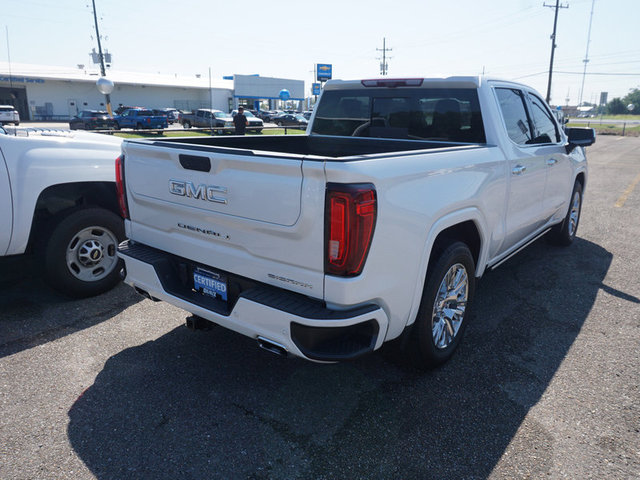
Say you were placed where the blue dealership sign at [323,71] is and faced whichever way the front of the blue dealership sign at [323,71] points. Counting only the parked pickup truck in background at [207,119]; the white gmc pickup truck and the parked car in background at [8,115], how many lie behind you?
0

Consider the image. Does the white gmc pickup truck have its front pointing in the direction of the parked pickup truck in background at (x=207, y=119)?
no

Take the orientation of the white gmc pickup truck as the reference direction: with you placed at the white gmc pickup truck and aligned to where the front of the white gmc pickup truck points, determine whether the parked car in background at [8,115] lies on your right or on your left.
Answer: on your left

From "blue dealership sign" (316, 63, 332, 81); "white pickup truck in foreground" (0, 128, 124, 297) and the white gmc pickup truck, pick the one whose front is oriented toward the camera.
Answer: the blue dealership sign

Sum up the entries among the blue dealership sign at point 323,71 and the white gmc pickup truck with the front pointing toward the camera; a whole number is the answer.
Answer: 1

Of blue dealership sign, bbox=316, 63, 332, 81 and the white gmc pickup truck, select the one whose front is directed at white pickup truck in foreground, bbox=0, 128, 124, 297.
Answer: the blue dealership sign

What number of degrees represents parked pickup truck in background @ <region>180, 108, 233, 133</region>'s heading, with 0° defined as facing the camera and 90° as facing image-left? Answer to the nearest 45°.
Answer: approximately 315°

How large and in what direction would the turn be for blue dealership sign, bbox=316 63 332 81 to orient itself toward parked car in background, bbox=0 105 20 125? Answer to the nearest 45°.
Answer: approximately 45° to its right

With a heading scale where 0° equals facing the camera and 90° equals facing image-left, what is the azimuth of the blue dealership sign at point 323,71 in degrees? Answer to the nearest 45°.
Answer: approximately 0°

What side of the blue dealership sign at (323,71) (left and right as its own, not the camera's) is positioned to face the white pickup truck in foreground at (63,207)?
front

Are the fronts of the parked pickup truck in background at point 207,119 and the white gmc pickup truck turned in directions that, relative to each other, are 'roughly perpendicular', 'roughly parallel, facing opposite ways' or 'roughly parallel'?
roughly perpendicular

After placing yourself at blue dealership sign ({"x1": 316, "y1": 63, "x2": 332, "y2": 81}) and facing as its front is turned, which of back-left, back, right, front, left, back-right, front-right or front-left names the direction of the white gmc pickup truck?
front

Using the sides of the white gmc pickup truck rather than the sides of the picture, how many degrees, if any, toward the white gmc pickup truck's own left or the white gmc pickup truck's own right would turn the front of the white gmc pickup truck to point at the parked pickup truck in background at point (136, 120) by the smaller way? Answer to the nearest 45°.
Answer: approximately 90° to the white gmc pickup truck's own left

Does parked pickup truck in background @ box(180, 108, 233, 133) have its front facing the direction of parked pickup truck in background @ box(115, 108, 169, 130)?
no

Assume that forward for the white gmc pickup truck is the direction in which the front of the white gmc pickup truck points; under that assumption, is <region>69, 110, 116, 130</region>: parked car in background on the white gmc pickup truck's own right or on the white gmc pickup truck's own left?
on the white gmc pickup truck's own left

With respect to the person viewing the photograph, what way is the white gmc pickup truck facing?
facing away from the viewer and to the right of the viewer

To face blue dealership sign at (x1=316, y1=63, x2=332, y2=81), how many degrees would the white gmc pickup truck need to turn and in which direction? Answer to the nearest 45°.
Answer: approximately 45° to its left

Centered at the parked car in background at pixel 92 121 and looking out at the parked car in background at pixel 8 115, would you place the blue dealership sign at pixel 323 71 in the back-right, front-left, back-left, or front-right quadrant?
back-right
